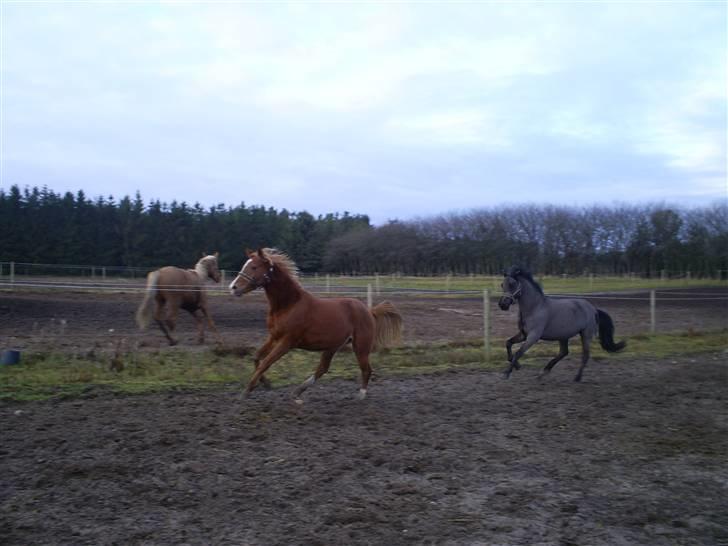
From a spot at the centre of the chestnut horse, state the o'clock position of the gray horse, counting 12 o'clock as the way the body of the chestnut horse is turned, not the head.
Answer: The gray horse is roughly at 5 o'clock from the chestnut horse.

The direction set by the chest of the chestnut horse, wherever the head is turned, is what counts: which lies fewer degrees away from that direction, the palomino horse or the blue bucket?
the blue bucket

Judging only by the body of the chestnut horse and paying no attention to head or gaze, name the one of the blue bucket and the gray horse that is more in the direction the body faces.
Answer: the blue bucket

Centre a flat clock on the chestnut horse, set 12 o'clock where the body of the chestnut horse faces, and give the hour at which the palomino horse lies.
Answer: The palomino horse is roughly at 2 o'clock from the chestnut horse.

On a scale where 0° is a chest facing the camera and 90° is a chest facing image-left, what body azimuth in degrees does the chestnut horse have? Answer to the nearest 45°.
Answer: approximately 90°

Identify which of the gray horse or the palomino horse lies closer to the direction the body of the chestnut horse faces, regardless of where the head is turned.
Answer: the palomino horse
